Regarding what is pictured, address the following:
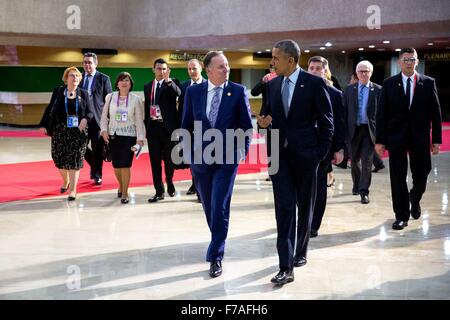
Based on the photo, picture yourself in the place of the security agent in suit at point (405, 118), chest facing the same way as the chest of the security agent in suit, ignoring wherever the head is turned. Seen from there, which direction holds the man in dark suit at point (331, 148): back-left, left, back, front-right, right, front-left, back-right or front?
front-right

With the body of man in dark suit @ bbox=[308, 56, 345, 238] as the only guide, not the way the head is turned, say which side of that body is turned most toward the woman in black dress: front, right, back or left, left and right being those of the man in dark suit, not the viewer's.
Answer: right

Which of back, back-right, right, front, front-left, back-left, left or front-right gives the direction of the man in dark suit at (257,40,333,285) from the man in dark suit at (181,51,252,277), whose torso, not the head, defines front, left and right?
front-left

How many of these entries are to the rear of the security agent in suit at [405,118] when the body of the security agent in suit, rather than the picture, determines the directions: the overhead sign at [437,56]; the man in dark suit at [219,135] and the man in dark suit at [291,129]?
1

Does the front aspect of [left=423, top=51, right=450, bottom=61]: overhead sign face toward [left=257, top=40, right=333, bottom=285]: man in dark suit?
yes

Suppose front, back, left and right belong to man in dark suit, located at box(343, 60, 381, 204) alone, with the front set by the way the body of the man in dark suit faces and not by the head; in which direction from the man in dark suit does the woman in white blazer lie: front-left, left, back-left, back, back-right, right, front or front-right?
right

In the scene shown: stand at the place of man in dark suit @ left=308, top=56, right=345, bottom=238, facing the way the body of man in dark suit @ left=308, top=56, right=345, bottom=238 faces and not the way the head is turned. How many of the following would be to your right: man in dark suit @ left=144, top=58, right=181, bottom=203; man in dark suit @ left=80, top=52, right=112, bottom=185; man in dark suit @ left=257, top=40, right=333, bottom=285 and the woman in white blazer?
3

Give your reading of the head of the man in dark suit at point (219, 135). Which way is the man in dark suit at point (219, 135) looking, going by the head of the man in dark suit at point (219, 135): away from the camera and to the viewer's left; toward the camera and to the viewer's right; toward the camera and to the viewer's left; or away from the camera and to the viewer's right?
toward the camera and to the viewer's right

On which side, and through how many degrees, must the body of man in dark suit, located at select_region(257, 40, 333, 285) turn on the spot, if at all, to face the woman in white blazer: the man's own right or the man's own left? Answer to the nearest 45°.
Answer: approximately 90° to the man's own right

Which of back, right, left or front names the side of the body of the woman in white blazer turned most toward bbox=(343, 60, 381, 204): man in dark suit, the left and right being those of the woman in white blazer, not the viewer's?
left
